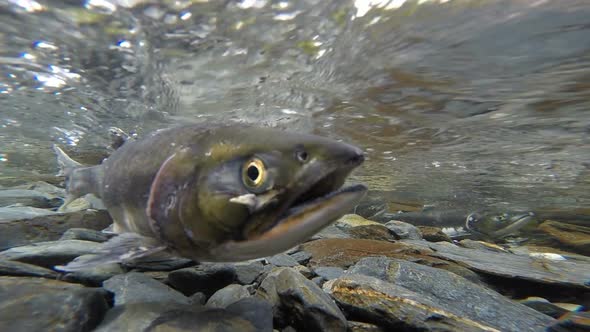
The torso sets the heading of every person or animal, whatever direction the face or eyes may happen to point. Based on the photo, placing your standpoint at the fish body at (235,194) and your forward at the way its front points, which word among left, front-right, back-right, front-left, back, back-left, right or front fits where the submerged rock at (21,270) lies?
back

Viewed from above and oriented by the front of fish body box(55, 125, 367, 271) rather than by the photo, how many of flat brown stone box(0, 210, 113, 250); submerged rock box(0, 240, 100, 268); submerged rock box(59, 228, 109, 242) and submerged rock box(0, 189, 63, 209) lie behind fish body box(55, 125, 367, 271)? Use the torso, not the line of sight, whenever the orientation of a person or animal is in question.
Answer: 4

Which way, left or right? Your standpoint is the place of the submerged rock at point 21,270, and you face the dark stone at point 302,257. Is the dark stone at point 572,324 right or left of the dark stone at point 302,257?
right

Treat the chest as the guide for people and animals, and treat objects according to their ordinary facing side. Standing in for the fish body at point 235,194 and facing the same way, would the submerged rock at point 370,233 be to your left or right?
on your left

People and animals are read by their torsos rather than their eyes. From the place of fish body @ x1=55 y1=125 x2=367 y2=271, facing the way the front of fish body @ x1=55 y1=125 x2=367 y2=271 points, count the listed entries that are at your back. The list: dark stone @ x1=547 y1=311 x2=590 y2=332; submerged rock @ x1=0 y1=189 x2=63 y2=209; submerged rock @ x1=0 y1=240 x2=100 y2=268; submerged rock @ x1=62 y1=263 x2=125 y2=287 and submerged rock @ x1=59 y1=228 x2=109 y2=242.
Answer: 4

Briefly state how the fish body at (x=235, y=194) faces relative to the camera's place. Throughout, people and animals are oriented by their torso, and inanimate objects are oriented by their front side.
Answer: facing the viewer and to the right of the viewer

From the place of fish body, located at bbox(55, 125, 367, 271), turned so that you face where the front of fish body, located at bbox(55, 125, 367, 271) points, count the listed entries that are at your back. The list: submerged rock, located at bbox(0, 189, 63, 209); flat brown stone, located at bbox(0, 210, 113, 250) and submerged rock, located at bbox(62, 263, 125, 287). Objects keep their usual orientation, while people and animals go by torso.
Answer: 3

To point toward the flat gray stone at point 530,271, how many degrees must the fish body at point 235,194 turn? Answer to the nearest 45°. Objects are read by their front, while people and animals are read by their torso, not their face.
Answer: approximately 90° to its left

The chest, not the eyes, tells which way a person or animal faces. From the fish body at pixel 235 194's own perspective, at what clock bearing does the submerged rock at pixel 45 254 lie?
The submerged rock is roughly at 6 o'clock from the fish body.

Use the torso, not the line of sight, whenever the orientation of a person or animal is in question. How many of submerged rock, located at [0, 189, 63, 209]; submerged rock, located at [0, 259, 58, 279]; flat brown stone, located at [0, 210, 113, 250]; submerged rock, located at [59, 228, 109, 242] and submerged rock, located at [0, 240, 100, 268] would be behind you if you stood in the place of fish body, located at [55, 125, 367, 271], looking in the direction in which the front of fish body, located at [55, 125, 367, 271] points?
5
